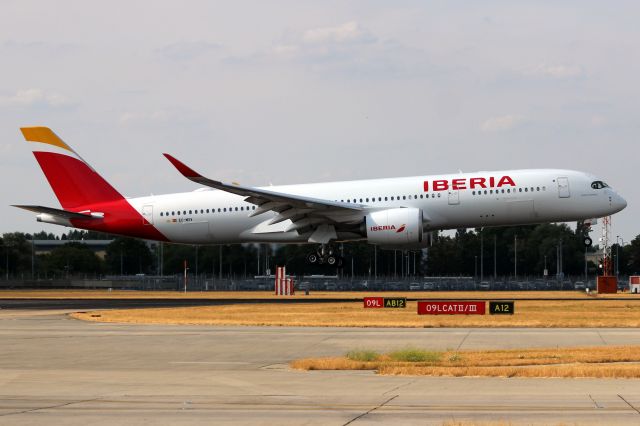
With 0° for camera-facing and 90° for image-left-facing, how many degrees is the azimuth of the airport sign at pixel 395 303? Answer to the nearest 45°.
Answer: approximately 0°

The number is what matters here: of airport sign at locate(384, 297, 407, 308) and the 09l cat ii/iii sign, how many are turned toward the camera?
2

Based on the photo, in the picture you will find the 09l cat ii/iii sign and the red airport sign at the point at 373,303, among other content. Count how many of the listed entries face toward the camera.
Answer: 2

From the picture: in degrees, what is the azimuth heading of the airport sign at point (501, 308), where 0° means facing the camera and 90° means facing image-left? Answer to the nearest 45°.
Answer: approximately 0°

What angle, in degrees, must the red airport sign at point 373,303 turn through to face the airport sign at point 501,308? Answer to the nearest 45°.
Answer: approximately 45° to its left

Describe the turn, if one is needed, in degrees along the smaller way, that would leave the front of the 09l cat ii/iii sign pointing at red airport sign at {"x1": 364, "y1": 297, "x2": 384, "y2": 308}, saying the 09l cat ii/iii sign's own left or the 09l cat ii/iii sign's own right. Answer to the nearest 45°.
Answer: approximately 135° to the 09l cat ii/iii sign's own right

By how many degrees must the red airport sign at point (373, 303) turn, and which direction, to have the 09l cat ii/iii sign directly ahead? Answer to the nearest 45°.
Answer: approximately 45° to its left
